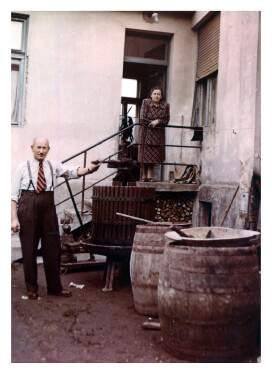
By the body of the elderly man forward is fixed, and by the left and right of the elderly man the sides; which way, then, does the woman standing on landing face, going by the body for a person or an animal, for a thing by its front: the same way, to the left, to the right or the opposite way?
the same way

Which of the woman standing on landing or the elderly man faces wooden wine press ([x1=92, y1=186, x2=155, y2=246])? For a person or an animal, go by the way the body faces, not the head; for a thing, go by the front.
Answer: the woman standing on landing

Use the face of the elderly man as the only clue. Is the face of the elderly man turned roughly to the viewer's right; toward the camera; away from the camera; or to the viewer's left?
toward the camera

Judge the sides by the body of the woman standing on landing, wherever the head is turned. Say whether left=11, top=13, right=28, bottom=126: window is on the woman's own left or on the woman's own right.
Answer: on the woman's own right

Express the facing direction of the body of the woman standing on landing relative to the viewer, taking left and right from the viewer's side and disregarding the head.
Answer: facing the viewer

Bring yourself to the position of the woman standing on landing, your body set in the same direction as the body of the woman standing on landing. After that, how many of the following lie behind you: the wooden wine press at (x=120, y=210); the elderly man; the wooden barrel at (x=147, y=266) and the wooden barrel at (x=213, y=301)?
0

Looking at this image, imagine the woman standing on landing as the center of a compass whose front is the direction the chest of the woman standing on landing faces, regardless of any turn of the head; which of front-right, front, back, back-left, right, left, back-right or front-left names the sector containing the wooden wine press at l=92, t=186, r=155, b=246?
front

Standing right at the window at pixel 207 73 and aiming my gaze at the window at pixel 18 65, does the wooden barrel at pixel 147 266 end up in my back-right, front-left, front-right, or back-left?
front-left

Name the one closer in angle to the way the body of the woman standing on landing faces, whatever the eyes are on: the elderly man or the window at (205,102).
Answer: the elderly man

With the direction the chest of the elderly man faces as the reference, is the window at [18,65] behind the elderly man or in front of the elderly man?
behind

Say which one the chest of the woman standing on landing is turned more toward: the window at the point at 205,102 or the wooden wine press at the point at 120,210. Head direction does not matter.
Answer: the wooden wine press

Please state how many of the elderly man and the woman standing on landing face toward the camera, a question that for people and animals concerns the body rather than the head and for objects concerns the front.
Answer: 2

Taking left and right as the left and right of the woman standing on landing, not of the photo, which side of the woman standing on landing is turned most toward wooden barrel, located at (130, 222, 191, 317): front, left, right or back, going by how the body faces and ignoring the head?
front

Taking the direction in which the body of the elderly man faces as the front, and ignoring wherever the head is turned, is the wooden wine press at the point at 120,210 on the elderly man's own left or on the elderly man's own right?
on the elderly man's own left
